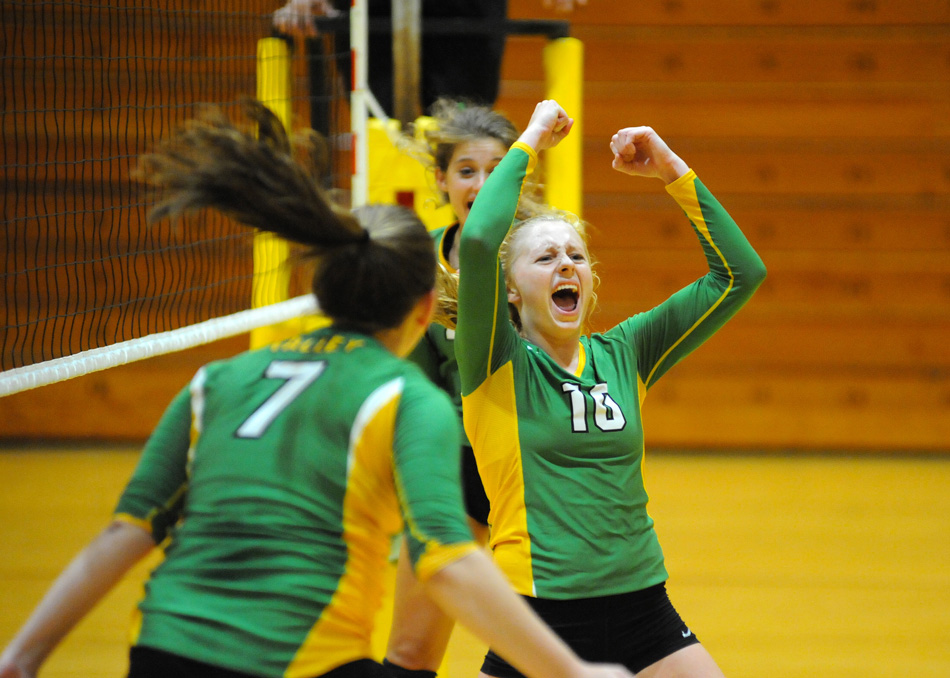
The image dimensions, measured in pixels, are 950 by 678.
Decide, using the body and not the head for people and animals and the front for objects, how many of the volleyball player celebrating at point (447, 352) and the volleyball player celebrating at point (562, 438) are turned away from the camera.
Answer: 0

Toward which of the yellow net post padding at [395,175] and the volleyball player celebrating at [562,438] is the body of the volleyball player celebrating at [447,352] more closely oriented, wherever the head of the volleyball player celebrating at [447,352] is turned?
the volleyball player celebrating

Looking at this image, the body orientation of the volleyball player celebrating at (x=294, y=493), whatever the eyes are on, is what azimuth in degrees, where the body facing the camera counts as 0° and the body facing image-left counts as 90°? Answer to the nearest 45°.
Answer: approximately 225°

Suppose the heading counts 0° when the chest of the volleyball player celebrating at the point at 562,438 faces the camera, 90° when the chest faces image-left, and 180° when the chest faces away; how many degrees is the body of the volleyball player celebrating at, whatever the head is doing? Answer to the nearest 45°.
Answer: approximately 315°

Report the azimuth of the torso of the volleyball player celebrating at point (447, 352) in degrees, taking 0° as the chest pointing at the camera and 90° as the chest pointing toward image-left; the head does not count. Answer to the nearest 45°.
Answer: approximately 315°

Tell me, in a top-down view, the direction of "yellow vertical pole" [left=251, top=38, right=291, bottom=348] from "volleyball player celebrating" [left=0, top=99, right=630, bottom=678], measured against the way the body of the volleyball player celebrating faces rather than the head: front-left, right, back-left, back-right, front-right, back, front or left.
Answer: front-left

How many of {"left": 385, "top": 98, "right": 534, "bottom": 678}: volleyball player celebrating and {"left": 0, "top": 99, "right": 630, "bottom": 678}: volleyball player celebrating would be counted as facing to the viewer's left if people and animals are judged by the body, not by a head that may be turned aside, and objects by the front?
0

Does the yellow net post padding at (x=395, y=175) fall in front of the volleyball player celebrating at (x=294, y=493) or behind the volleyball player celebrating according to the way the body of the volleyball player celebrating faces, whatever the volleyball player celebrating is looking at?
in front

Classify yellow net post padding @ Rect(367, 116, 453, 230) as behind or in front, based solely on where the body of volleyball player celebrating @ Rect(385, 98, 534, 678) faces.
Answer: behind

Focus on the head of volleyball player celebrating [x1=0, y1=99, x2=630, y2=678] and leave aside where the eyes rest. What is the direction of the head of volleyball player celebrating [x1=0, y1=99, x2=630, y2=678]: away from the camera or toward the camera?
away from the camera
